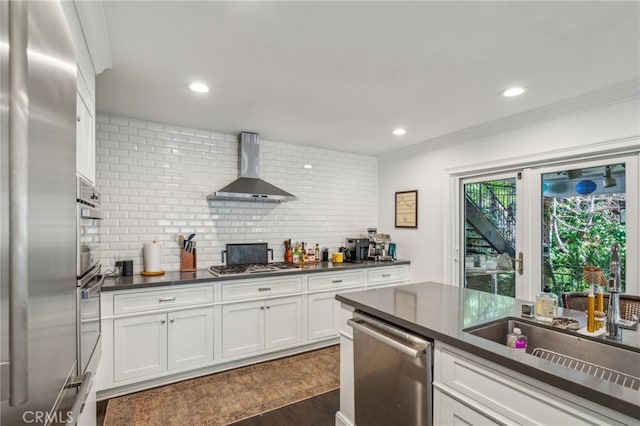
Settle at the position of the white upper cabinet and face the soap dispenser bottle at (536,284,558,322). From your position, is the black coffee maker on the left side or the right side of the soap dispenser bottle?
left

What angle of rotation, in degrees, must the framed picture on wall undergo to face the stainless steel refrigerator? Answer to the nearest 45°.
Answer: approximately 45° to its left

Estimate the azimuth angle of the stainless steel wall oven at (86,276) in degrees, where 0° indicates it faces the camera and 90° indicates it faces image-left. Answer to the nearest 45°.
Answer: approximately 270°

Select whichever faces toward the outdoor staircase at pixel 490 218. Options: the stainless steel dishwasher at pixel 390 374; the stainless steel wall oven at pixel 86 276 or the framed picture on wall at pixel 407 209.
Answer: the stainless steel wall oven

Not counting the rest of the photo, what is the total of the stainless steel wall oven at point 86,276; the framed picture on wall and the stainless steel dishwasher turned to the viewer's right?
1

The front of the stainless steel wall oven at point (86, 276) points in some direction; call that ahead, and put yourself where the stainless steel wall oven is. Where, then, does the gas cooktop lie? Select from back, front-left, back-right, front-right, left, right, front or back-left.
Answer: front-left

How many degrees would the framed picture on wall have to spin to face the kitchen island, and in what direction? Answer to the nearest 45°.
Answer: approximately 45° to its left

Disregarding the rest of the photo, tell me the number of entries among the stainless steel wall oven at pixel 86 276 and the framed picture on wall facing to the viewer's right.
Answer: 1

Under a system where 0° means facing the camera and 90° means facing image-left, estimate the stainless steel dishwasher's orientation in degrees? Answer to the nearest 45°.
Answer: approximately 45°

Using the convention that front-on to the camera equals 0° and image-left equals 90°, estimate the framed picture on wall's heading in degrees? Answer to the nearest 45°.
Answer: approximately 45°

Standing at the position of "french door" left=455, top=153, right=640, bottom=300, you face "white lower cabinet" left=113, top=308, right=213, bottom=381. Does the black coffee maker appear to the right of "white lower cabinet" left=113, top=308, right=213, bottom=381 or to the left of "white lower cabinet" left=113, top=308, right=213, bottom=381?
right
